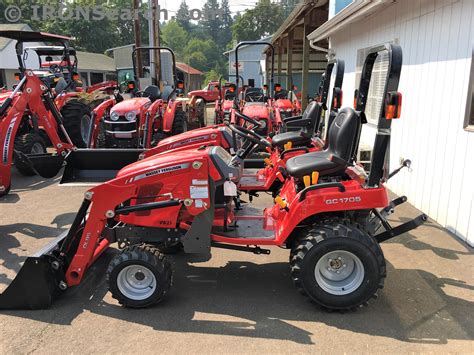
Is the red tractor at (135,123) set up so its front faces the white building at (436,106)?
no

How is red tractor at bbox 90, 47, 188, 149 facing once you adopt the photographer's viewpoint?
facing the viewer and to the left of the viewer

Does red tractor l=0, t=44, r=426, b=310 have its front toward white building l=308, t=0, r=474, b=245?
no

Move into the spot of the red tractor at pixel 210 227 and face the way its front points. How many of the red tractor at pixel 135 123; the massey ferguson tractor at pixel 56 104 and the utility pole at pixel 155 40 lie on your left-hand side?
0

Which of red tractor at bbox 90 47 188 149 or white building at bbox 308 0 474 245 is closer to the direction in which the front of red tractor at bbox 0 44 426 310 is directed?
the red tractor

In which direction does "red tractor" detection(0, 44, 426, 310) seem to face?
to the viewer's left

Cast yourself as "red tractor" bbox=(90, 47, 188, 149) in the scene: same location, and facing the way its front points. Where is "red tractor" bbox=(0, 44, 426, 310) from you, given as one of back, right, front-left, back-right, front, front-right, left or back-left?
front-left

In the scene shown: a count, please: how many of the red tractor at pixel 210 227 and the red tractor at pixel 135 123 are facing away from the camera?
0

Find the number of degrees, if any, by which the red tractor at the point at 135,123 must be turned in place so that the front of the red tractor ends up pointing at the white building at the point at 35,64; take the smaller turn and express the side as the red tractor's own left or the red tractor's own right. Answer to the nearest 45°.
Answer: approximately 135° to the red tractor's own right

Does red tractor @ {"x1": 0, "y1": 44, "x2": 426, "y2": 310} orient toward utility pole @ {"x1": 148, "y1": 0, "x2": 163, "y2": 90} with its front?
no

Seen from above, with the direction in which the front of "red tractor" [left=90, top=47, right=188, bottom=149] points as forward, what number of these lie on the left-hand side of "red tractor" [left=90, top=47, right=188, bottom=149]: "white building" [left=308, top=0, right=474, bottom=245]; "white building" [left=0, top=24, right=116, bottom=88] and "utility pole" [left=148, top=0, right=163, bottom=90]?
1

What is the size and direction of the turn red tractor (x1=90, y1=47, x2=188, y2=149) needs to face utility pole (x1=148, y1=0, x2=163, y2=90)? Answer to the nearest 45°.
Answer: approximately 135° to its right

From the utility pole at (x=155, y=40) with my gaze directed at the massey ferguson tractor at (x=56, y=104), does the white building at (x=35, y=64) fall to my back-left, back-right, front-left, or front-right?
back-right

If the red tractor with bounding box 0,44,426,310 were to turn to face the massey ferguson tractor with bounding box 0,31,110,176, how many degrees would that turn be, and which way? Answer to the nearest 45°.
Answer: approximately 45° to its right
